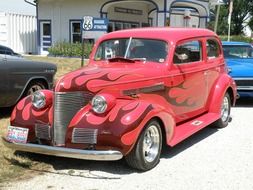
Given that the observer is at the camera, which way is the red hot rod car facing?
facing the viewer and to the left of the viewer

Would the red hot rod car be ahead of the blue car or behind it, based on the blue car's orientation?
ahead

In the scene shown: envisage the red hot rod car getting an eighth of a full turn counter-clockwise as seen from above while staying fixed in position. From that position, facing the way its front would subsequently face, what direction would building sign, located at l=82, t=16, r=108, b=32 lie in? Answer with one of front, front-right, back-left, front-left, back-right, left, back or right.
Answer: back

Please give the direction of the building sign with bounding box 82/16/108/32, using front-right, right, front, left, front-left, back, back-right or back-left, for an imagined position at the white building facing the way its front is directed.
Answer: front

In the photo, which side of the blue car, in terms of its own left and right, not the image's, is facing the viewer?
front

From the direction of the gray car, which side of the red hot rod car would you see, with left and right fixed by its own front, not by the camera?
right

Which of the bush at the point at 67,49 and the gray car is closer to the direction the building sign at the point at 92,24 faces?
the gray car

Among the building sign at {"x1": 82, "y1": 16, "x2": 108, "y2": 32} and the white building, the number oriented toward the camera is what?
2

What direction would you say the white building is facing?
toward the camera

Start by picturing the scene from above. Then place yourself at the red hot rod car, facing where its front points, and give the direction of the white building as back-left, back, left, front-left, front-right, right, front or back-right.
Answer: back-right

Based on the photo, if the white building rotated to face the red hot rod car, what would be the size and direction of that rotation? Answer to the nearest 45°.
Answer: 0° — it already faces it
